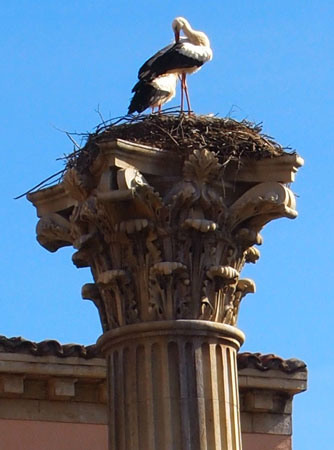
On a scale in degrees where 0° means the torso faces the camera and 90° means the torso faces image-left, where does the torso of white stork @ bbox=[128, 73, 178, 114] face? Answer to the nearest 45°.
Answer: approximately 270°

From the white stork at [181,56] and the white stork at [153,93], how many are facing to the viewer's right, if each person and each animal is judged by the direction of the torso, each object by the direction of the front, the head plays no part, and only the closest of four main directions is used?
2

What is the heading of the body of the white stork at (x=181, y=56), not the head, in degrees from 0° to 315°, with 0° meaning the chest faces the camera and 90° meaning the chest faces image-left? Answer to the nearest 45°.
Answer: approximately 270°
